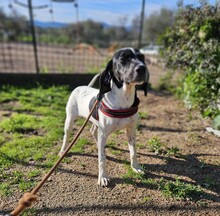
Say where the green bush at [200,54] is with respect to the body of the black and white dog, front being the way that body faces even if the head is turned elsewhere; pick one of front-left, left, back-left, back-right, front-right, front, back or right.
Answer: left

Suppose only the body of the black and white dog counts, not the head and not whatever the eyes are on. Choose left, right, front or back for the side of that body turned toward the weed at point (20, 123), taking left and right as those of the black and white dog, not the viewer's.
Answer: back

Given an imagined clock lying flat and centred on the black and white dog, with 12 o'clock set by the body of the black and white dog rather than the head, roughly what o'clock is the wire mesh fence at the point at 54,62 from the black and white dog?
The wire mesh fence is roughly at 7 o'clock from the black and white dog.

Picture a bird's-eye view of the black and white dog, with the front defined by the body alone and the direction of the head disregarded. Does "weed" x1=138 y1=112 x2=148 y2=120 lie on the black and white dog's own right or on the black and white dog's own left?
on the black and white dog's own left

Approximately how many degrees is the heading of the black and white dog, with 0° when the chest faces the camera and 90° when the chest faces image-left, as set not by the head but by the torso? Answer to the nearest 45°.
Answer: approximately 315°
